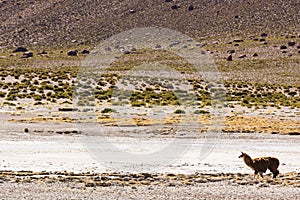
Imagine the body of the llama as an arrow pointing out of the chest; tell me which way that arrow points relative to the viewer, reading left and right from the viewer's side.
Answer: facing to the left of the viewer
